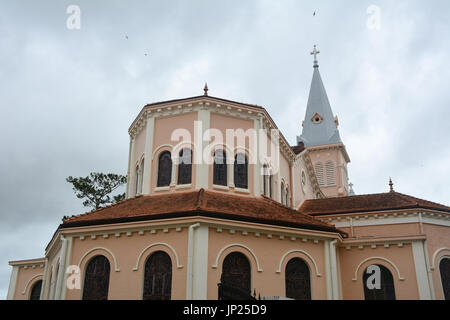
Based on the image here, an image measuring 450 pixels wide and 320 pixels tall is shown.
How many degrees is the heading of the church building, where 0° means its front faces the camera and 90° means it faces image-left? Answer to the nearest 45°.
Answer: approximately 225°
